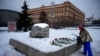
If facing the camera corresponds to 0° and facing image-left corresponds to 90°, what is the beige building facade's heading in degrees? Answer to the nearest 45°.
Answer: approximately 45°

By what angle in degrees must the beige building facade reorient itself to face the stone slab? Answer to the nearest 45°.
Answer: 0° — it already faces it

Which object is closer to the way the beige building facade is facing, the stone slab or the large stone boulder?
the stone slab

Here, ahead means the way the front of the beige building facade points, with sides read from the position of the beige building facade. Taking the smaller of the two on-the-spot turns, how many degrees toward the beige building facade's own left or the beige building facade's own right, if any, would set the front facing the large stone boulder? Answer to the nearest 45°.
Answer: approximately 45° to the beige building facade's own right
